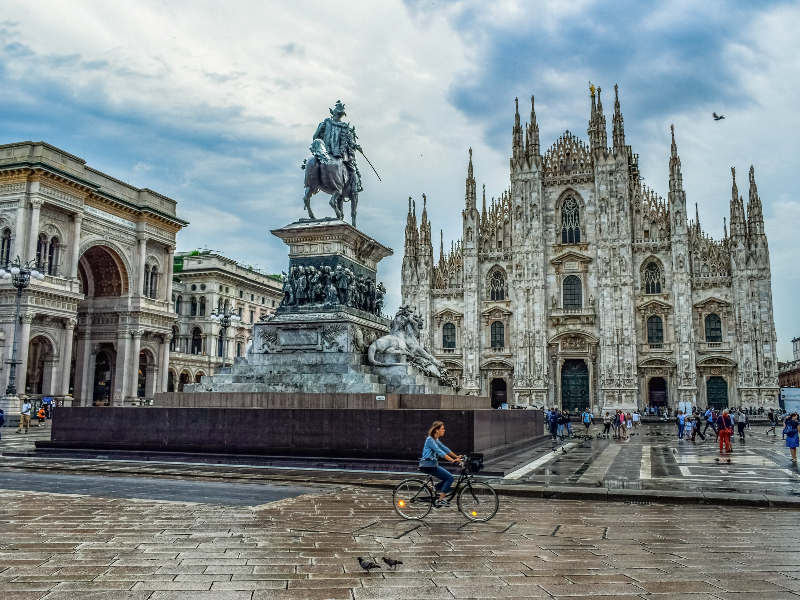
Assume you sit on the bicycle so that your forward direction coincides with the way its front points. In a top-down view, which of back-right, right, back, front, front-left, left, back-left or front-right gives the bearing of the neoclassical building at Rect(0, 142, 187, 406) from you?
back-left

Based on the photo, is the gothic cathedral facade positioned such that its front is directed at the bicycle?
yes

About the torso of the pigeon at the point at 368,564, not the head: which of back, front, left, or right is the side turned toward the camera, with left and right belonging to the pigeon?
left

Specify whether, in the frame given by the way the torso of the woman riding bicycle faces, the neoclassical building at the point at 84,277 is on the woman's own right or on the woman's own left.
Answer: on the woman's own left

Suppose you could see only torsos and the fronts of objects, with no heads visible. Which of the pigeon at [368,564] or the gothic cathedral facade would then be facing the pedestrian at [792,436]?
the gothic cathedral facade

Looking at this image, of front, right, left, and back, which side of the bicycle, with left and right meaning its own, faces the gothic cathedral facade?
left

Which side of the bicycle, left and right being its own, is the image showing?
right

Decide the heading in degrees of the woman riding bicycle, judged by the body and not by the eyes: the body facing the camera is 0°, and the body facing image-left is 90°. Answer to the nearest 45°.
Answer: approximately 270°

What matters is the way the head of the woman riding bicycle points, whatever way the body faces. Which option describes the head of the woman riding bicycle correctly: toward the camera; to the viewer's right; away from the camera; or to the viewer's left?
to the viewer's right

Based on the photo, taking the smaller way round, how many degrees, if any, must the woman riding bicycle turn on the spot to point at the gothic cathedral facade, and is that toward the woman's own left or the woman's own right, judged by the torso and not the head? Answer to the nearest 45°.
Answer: approximately 90° to the woman's own left

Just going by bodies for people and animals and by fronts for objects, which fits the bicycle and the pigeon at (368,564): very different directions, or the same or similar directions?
very different directions

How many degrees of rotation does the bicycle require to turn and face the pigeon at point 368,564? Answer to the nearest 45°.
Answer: approximately 90° to its right

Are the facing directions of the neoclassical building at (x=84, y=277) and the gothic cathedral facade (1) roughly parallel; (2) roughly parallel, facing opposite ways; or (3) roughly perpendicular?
roughly perpendicular

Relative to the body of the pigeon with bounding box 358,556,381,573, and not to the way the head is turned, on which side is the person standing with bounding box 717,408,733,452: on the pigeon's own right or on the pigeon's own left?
on the pigeon's own right

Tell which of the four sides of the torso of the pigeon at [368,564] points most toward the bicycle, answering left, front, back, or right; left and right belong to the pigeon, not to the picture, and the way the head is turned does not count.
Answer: right
